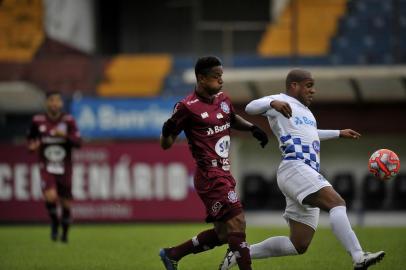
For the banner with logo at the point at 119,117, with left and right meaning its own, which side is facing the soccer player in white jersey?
front

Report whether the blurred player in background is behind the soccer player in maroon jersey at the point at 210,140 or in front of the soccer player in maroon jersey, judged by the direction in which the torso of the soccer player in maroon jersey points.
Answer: behind

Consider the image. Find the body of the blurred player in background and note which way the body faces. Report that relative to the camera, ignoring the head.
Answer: toward the camera

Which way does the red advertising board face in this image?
toward the camera

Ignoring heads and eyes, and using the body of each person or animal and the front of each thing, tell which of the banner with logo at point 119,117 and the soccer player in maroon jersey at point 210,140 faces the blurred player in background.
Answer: the banner with logo

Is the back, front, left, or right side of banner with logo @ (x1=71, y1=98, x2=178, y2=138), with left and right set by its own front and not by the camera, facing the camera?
front

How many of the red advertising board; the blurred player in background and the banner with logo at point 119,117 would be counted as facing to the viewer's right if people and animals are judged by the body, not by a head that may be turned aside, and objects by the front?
0

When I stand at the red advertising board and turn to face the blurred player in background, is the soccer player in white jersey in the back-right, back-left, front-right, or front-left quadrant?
front-left

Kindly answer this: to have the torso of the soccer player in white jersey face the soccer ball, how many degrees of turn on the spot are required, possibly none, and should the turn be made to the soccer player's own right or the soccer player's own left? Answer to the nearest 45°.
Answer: approximately 45° to the soccer player's own left

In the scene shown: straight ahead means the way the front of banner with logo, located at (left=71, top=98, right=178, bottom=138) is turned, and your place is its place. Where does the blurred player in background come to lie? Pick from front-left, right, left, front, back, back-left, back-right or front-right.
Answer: front
